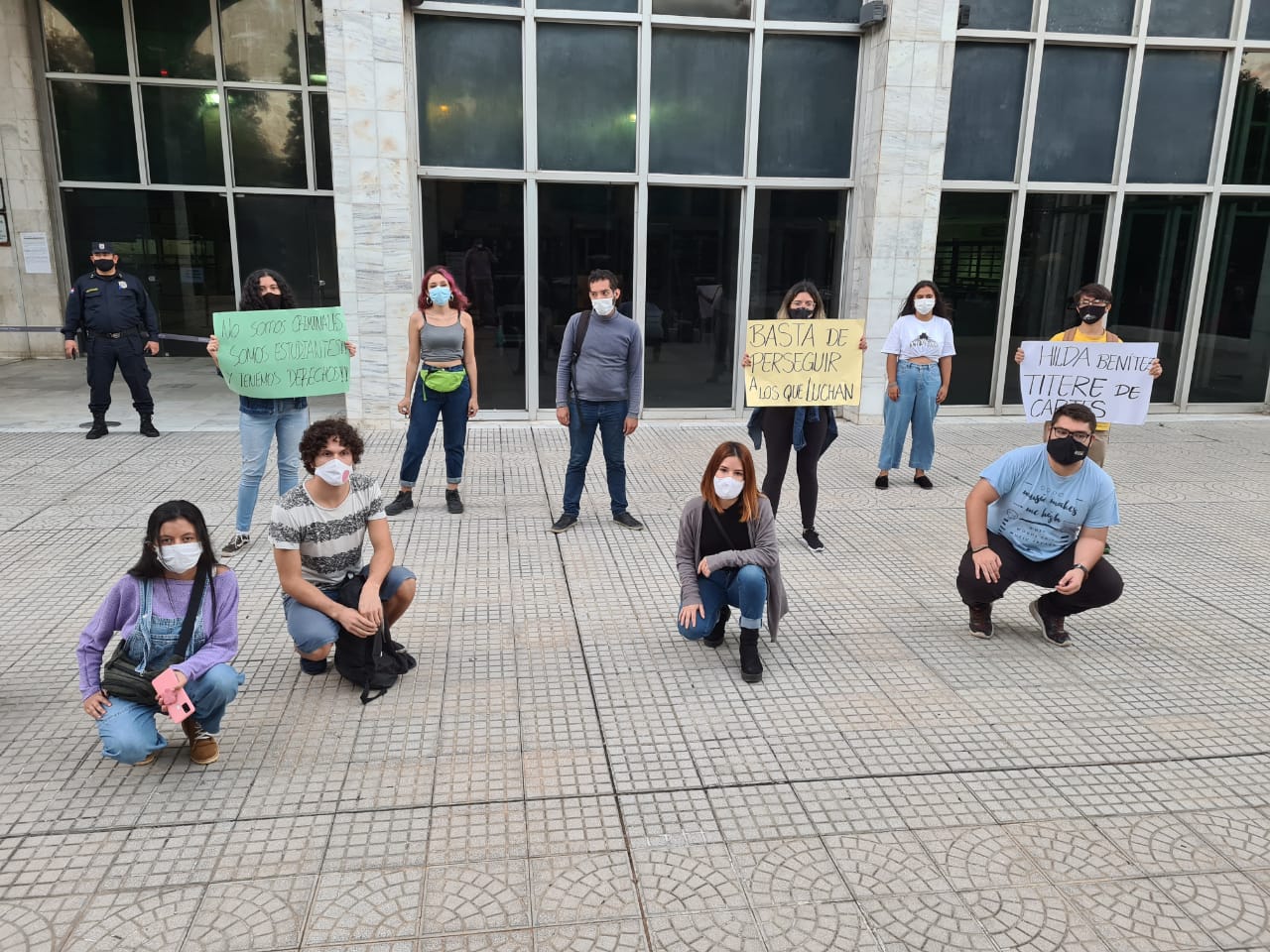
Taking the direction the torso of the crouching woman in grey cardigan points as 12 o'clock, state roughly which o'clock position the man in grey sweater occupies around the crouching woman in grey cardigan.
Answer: The man in grey sweater is roughly at 5 o'clock from the crouching woman in grey cardigan.

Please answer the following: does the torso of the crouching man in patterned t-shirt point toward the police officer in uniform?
no

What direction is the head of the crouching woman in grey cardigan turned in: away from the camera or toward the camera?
toward the camera

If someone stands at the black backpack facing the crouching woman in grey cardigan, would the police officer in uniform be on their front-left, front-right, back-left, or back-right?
back-left

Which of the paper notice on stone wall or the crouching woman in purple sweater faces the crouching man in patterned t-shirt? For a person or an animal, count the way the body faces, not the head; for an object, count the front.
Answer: the paper notice on stone wall

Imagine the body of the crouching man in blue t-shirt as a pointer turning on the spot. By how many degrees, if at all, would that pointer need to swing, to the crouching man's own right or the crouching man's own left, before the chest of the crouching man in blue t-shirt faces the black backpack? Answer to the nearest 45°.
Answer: approximately 45° to the crouching man's own right

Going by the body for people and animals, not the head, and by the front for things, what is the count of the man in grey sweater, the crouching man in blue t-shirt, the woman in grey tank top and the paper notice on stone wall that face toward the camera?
4

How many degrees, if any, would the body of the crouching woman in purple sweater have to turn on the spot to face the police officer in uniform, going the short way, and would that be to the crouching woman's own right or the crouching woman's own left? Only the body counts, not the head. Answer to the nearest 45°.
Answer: approximately 180°

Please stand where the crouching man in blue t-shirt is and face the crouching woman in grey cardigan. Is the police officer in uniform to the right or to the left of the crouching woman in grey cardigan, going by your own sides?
right

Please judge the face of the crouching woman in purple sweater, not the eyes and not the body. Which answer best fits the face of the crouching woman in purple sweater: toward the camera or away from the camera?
toward the camera

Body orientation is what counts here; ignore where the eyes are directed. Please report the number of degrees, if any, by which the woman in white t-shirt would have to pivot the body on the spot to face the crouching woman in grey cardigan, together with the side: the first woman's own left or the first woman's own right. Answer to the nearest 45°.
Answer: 0° — they already face them

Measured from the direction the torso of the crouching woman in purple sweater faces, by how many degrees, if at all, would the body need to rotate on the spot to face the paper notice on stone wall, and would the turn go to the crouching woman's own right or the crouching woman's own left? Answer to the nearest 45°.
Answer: approximately 180°

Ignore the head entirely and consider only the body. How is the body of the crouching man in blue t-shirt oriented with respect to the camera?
toward the camera

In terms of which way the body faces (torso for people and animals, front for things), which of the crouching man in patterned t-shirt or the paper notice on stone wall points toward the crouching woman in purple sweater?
the paper notice on stone wall

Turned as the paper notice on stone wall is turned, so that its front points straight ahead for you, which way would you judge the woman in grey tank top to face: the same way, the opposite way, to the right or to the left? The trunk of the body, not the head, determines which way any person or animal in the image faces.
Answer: the same way

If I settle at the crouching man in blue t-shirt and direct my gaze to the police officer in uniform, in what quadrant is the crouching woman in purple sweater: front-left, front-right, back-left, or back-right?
front-left

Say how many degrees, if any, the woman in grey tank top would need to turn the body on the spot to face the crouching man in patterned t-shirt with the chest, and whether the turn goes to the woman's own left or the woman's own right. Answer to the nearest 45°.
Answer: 0° — they already face them

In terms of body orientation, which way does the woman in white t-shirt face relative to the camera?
toward the camera

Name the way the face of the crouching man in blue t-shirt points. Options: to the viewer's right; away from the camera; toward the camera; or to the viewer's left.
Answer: toward the camera
